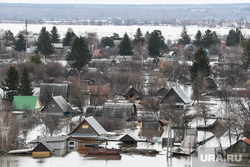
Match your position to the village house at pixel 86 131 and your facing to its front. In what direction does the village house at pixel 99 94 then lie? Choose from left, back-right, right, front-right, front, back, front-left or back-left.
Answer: back-right

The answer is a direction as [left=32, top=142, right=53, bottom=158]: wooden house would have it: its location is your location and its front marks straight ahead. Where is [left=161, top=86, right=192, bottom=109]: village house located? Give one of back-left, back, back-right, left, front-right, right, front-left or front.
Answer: back-left

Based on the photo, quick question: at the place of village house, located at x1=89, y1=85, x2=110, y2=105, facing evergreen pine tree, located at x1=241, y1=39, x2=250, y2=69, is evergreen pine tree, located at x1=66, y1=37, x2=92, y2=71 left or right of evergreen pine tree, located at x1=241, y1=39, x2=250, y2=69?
left

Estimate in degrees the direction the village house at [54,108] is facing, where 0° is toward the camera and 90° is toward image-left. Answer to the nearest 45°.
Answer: approximately 45°

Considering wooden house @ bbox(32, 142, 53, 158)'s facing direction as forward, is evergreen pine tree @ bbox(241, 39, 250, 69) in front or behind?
behind

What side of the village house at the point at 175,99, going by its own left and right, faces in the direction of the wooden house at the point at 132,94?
right

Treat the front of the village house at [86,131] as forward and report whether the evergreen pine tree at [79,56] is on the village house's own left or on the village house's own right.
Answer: on the village house's own right

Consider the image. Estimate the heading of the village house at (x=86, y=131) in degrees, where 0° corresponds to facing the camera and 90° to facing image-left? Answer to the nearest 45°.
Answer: approximately 45°

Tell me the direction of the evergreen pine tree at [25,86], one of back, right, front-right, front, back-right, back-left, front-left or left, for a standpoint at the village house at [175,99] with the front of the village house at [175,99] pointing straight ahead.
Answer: front-right

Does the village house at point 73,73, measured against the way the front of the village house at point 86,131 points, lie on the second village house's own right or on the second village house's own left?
on the second village house's own right
